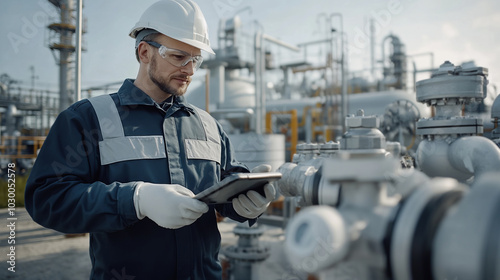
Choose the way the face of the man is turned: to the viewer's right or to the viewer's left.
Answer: to the viewer's right

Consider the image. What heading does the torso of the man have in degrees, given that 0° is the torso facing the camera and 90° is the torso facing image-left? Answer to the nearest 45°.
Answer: approximately 315°
